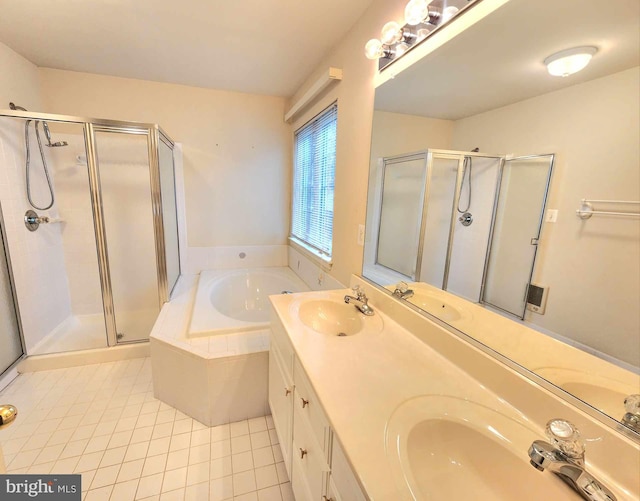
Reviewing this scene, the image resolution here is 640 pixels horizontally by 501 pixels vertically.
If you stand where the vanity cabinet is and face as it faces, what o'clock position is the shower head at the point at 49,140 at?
The shower head is roughly at 1 o'clock from the vanity cabinet.

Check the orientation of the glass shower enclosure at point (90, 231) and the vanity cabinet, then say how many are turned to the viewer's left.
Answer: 1

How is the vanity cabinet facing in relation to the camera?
to the viewer's left

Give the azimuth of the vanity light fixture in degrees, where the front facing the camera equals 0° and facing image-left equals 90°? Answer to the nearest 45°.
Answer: approximately 45°
